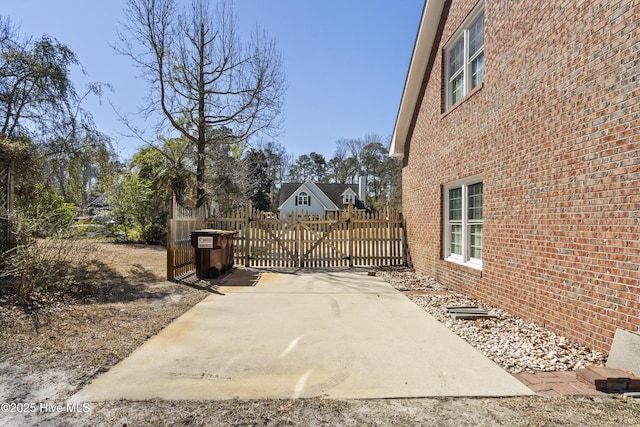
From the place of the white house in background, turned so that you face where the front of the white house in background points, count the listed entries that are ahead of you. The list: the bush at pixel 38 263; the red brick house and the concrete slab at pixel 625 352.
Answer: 3

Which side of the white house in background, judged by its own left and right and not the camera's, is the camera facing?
front

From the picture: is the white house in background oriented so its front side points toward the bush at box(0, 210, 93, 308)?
yes

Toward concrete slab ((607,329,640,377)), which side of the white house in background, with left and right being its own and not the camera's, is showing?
front

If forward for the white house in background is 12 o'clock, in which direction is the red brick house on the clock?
The red brick house is roughly at 12 o'clock from the white house in background.

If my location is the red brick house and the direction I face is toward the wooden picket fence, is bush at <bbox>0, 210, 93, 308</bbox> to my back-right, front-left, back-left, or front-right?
front-left

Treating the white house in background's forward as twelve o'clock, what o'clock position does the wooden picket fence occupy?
The wooden picket fence is roughly at 12 o'clock from the white house in background.

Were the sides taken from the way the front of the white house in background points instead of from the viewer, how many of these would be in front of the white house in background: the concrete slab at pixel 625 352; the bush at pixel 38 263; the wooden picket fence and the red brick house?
4

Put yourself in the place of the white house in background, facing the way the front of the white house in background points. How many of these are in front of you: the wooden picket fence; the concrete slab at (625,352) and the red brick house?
3

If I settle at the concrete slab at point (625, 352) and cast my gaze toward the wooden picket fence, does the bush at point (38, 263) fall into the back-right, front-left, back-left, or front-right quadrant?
front-left

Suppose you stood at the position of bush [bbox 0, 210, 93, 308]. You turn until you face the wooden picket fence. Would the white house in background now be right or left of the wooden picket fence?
left
